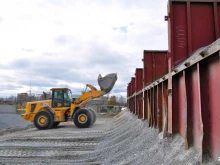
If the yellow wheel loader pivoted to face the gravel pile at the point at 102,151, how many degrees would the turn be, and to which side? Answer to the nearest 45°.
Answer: approximately 90° to its right

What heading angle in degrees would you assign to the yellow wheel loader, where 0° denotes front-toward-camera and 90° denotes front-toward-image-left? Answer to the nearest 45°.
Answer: approximately 270°
